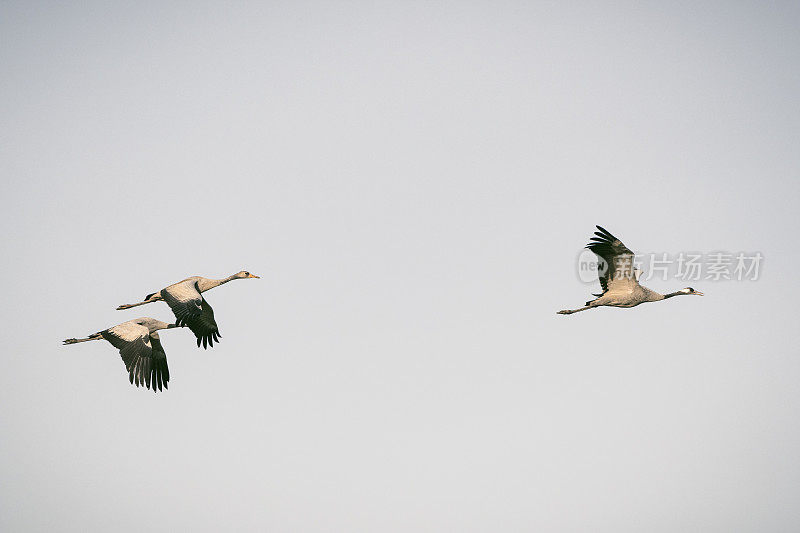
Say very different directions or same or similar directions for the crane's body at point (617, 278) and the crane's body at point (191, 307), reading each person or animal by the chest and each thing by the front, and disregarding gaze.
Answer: same or similar directions

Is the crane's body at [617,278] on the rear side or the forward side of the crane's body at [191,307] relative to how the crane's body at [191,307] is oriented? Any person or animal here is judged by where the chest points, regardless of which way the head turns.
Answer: on the forward side

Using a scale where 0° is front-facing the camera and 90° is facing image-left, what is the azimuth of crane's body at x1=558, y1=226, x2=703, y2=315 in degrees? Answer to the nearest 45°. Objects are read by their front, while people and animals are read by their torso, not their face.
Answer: approximately 270°

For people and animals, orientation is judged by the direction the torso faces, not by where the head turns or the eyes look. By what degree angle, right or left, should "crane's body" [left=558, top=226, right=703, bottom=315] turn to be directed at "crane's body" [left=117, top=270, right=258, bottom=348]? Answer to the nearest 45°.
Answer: approximately 180°

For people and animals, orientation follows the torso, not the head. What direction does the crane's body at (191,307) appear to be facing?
to the viewer's right

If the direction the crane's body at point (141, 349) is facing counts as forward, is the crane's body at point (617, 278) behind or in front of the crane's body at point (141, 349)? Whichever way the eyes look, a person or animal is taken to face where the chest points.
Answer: in front

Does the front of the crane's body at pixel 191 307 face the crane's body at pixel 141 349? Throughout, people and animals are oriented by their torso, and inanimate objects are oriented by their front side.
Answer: no

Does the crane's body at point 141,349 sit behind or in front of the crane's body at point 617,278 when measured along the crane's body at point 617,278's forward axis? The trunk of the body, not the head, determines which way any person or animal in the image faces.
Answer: behind

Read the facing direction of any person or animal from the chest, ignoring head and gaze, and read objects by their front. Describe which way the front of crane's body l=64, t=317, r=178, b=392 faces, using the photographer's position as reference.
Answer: facing to the right of the viewer

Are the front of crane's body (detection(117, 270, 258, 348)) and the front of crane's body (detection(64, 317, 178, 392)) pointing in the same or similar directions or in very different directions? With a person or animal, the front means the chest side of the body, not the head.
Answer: same or similar directions
